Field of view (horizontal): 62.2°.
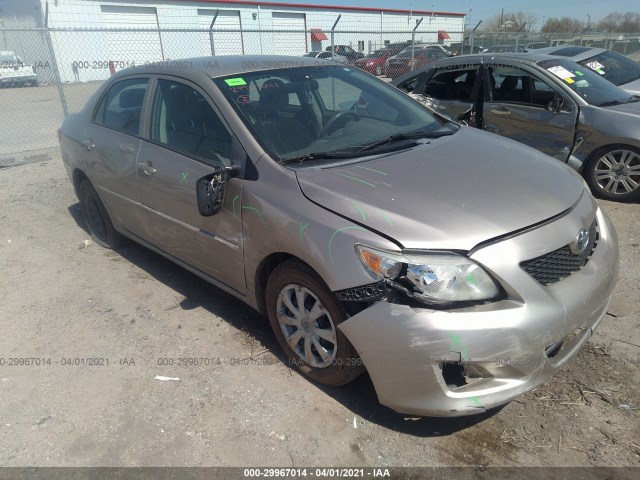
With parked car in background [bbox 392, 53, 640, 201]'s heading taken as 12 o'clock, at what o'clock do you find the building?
The building is roughly at 6 o'clock from the parked car in background.

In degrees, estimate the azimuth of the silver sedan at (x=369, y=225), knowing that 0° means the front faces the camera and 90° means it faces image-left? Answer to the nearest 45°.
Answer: approximately 315°

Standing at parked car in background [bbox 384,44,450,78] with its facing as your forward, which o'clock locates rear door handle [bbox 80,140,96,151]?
The rear door handle is roughly at 11 o'clock from the parked car in background.

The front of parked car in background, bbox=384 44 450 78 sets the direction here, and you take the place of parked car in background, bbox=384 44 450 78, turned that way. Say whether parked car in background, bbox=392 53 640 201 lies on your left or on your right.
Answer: on your left

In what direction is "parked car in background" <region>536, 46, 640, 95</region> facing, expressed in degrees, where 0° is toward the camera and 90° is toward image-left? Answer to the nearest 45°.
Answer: approximately 315°

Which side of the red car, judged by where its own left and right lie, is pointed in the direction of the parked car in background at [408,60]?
left

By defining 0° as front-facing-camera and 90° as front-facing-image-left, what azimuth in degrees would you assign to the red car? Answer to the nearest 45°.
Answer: approximately 45°

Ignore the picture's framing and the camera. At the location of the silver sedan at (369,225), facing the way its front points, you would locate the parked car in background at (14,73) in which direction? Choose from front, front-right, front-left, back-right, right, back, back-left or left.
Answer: back
